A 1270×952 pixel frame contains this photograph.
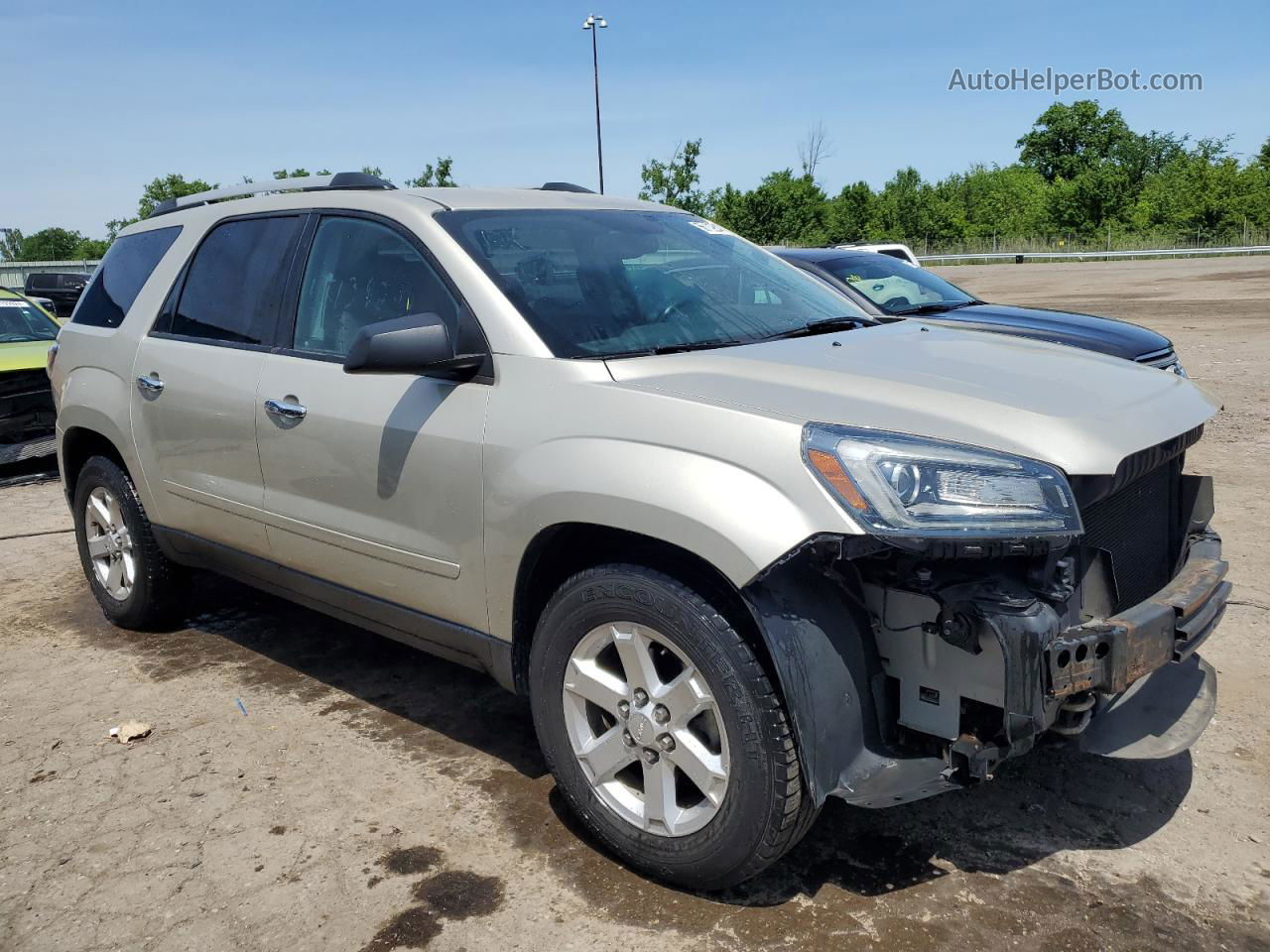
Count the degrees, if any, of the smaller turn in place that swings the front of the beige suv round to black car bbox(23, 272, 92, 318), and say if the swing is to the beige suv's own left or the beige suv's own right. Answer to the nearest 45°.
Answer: approximately 180°

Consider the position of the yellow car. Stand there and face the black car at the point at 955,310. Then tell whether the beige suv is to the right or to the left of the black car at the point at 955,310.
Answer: right

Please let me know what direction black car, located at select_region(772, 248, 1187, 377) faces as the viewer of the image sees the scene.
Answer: facing the viewer and to the right of the viewer

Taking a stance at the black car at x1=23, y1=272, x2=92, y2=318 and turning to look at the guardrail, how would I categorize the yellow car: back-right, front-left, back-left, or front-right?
back-right

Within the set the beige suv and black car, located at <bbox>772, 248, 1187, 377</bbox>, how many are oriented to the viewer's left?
0

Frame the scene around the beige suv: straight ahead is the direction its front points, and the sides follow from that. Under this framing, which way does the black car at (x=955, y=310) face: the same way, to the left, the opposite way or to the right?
the same way

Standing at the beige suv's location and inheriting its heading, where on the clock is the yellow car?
The yellow car is roughly at 6 o'clock from the beige suv.

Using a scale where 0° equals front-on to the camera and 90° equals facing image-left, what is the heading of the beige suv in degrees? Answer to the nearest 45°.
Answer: approximately 315°

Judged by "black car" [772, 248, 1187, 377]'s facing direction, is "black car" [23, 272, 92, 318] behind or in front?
behind

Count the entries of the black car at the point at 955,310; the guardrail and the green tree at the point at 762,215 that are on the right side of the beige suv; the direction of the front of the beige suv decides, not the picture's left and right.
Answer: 0

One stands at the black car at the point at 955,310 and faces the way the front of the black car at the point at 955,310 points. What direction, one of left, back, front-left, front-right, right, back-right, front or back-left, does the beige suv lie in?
front-right

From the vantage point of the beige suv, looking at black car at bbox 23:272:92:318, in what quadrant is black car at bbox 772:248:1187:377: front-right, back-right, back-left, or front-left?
front-right

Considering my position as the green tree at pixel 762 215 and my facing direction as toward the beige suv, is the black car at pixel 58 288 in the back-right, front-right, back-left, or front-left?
front-right

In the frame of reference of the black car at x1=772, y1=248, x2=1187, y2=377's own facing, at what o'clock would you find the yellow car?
The yellow car is roughly at 4 o'clock from the black car.

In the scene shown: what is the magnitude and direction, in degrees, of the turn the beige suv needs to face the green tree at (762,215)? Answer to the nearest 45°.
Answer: approximately 135° to its left
